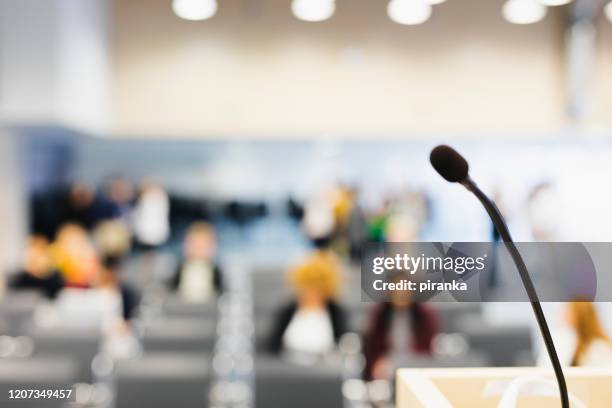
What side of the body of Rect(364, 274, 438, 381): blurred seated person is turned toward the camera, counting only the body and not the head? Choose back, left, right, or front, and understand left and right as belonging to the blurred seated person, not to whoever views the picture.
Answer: front

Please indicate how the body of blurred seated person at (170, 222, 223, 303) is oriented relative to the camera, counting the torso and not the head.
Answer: toward the camera

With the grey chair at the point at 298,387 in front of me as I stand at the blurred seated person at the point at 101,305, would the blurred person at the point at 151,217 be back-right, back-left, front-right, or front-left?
back-left

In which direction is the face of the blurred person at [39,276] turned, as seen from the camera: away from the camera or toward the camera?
toward the camera

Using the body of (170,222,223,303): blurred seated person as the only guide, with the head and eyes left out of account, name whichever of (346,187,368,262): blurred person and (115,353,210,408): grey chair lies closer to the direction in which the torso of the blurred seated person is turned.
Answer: the grey chair

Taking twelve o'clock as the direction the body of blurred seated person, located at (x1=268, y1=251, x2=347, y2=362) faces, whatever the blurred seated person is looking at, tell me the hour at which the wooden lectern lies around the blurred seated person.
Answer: The wooden lectern is roughly at 12 o'clock from the blurred seated person.

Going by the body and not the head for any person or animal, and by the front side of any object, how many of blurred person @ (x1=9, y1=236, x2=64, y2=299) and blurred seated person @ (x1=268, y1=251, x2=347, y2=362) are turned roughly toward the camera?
2

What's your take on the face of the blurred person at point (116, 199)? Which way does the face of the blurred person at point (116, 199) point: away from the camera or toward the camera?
toward the camera

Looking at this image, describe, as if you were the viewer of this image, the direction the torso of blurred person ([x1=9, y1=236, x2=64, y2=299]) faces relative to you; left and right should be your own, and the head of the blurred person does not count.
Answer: facing the viewer
